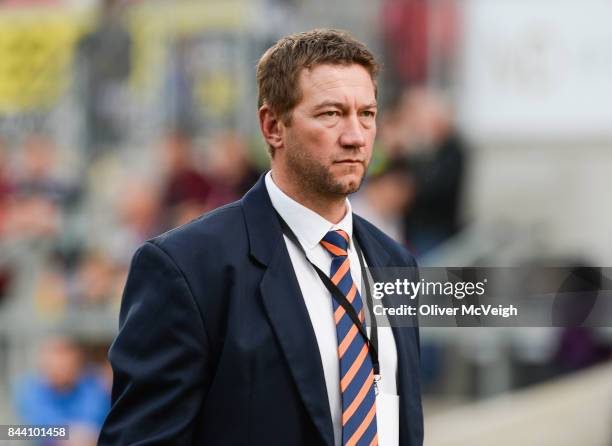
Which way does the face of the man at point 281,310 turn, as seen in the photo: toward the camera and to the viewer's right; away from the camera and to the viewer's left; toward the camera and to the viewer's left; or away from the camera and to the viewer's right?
toward the camera and to the viewer's right

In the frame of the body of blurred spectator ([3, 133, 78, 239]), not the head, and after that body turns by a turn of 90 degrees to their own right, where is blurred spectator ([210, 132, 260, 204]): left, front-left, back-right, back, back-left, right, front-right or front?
back-left

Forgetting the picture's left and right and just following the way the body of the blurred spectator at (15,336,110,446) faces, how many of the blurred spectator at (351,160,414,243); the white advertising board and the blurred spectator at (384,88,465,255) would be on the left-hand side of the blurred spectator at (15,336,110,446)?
3

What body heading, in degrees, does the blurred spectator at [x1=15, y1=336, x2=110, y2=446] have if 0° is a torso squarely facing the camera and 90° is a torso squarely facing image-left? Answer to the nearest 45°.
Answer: approximately 0°

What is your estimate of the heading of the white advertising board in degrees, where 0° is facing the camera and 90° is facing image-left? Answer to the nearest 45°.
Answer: approximately 0°

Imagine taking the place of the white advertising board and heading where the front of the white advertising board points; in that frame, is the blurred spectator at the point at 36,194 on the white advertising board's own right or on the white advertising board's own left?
on the white advertising board's own right

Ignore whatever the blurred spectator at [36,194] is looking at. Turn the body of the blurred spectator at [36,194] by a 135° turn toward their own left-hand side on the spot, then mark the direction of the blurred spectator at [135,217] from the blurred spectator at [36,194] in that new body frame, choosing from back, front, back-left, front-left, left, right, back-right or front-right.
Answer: right

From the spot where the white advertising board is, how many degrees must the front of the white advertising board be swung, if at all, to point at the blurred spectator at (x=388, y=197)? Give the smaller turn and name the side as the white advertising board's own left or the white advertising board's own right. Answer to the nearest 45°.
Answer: approximately 90° to the white advertising board's own right
